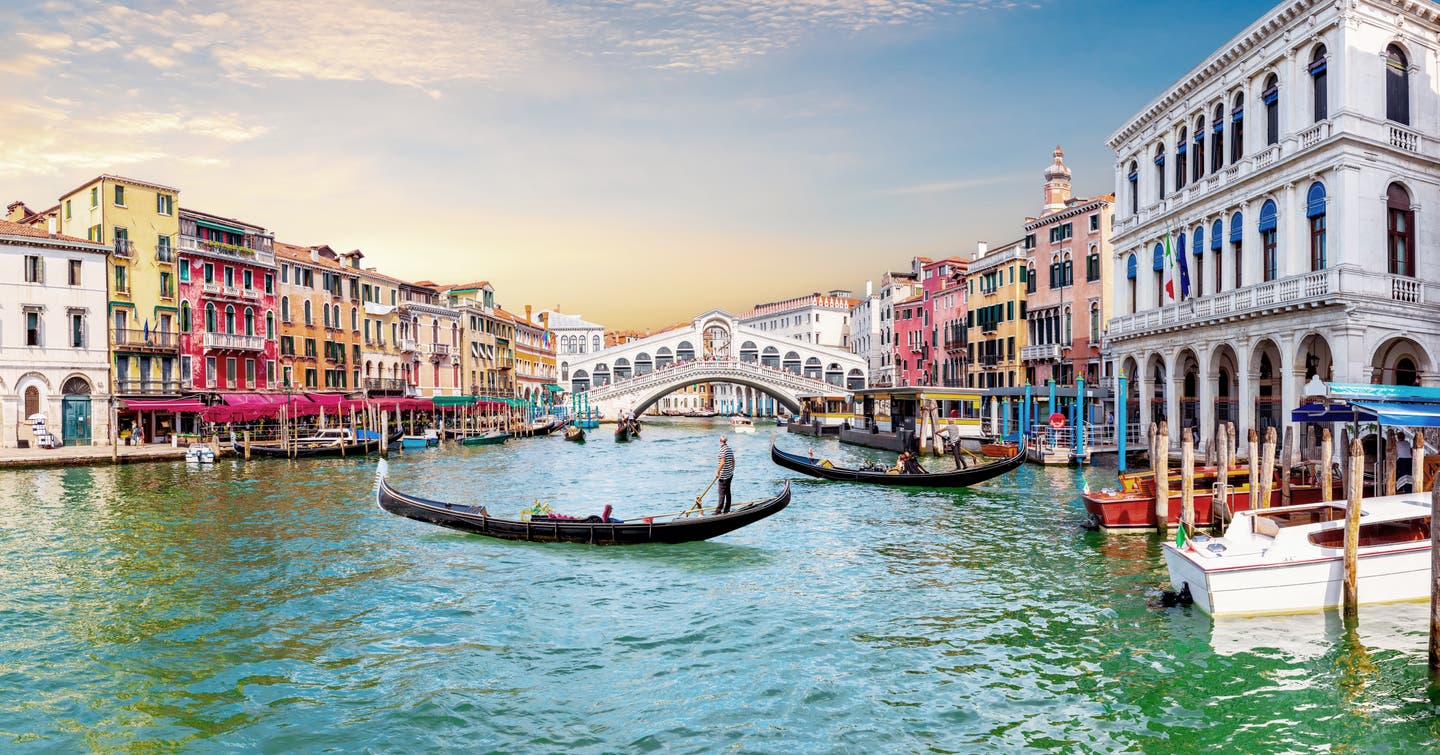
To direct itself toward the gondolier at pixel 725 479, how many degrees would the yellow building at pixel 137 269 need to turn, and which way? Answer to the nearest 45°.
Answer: approximately 45° to its right

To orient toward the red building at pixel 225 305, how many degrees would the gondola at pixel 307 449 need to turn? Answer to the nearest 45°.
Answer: approximately 45° to its right

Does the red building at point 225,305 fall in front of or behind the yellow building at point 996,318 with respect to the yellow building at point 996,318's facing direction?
in front

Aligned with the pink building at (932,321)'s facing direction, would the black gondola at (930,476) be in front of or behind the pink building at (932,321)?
in front

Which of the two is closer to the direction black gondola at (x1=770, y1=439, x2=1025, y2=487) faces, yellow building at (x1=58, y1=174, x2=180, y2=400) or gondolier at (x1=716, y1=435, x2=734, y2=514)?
the yellow building

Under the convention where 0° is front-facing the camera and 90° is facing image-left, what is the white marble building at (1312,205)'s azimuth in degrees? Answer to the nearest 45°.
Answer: approximately 45°

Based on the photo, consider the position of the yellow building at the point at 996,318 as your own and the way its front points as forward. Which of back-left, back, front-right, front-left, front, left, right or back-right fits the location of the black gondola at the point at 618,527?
front-left

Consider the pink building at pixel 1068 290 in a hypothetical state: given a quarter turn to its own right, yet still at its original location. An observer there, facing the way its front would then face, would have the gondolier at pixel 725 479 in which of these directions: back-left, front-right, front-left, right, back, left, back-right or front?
back-left

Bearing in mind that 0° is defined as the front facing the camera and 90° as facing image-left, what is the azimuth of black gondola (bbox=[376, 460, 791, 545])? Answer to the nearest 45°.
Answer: approximately 90°

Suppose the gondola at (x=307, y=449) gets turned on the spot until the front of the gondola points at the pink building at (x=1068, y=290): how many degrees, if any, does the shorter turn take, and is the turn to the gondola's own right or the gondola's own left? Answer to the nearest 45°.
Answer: approximately 180°

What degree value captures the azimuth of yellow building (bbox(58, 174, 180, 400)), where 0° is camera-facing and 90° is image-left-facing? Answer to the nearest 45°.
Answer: approximately 315°

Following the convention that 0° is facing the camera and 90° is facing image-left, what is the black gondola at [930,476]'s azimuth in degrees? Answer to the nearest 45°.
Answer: approximately 90°
